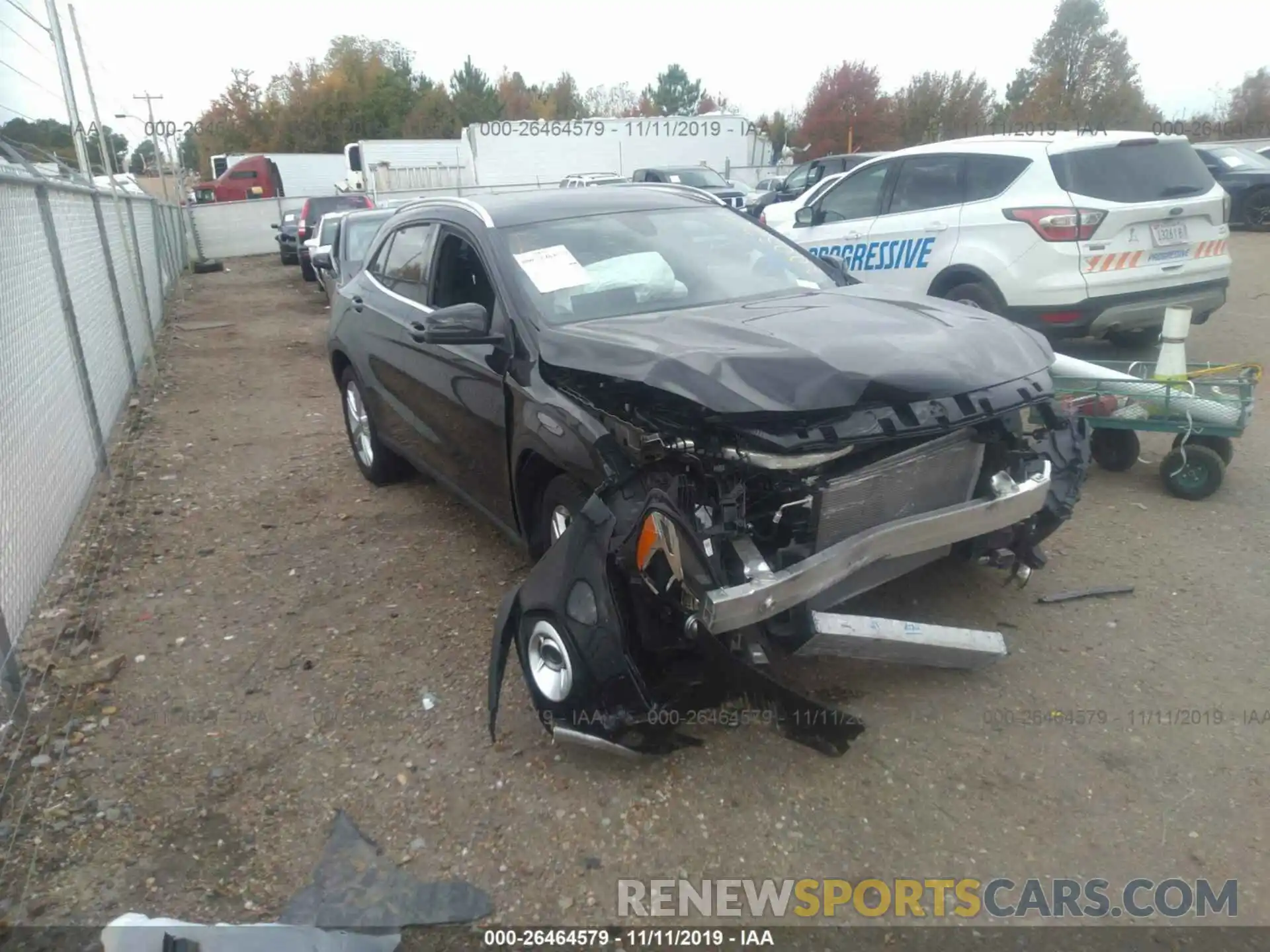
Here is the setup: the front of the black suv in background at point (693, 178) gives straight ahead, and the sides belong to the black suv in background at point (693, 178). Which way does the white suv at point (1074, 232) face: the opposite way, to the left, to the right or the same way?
the opposite way

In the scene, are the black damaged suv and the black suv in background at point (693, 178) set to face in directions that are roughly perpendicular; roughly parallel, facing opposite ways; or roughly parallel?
roughly parallel

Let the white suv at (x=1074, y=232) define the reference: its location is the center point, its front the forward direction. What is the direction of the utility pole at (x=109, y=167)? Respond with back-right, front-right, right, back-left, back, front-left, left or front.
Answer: front-left

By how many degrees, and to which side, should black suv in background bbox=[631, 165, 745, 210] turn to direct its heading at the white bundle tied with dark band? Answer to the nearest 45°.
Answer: approximately 45° to its right

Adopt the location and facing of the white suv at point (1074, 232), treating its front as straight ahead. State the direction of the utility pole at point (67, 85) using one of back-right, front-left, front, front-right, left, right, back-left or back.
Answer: front-left

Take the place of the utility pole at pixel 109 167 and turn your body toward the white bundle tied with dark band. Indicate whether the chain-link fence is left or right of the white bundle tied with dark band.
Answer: right

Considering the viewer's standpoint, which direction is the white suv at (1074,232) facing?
facing away from the viewer and to the left of the viewer

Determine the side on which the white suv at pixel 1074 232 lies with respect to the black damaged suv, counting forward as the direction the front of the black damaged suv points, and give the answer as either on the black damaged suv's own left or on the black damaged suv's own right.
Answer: on the black damaged suv's own left

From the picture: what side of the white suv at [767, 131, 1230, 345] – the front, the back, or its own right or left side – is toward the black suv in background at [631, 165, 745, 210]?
front

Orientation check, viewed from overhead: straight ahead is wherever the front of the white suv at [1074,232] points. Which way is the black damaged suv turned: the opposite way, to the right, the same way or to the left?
the opposite way

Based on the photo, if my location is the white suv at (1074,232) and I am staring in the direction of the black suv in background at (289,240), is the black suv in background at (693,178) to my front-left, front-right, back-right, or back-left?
front-right

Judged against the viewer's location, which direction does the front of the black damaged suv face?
facing the viewer and to the right of the viewer

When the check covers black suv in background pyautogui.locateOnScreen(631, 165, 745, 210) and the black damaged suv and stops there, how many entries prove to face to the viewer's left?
0

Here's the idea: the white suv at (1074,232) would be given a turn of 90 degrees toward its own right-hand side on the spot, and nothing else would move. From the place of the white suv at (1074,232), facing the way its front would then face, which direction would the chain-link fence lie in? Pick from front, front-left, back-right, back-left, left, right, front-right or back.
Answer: back

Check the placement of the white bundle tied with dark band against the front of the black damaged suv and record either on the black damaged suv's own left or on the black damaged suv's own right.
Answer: on the black damaged suv's own left
